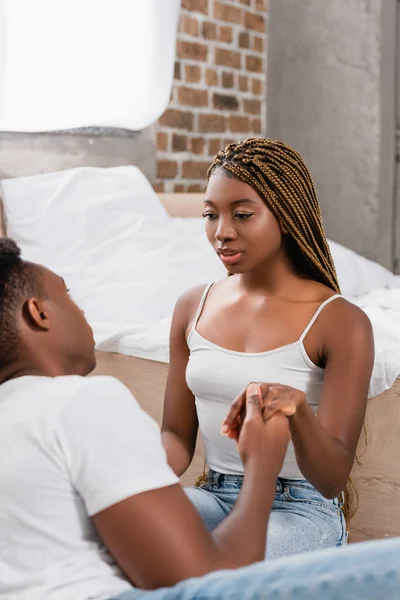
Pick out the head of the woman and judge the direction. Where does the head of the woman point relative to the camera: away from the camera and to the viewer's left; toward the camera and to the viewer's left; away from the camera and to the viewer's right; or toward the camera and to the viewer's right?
toward the camera and to the viewer's left

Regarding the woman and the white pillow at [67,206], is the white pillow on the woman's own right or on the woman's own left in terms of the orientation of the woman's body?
on the woman's own right

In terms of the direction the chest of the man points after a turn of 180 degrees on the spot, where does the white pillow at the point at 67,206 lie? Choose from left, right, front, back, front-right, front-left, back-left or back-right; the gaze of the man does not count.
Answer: back-right

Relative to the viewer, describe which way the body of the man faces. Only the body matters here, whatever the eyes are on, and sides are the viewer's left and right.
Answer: facing away from the viewer and to the right of the viewer

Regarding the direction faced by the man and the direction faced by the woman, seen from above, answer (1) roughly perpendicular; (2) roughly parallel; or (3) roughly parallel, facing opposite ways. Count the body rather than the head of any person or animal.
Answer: roughly parallel, facing opposite ways

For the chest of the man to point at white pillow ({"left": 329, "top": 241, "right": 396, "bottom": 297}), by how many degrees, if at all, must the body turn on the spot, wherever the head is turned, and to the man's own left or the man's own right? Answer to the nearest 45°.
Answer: approximately 45° to the man's own left

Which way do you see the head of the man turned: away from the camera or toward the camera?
away from the camera
